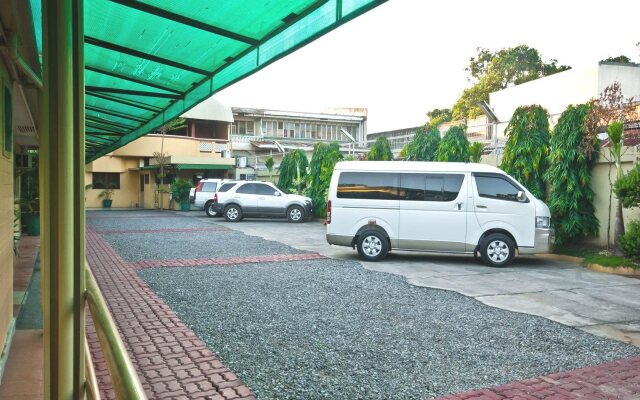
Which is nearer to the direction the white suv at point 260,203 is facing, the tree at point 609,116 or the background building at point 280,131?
the tree

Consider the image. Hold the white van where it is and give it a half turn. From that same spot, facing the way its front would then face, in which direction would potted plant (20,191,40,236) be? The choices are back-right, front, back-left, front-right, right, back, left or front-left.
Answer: front

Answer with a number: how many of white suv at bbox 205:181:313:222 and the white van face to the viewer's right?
2

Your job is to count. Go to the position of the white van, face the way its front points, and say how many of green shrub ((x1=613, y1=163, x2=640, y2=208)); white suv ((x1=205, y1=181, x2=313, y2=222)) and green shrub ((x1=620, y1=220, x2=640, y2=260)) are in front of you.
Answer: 2

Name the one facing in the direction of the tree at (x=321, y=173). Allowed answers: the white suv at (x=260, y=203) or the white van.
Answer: the white suv

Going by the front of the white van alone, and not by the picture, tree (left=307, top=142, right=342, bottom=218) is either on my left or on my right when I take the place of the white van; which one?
on my left

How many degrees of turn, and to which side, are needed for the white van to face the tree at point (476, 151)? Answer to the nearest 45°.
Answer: approximately 90° to its left

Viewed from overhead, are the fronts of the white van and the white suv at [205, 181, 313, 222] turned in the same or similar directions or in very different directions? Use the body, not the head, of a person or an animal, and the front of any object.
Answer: same or similar directions

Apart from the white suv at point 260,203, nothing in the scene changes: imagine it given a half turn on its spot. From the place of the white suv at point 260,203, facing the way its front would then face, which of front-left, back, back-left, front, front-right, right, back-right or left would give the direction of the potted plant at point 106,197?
front-right

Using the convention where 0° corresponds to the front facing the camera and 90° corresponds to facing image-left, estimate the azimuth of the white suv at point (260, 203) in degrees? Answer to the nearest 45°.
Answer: approximately 270°

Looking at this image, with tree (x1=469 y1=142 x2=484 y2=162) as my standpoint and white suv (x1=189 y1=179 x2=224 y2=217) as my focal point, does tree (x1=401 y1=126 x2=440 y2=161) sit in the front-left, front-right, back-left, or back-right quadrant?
front-right

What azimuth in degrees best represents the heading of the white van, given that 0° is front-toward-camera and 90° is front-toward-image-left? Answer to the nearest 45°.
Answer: approximately 270°

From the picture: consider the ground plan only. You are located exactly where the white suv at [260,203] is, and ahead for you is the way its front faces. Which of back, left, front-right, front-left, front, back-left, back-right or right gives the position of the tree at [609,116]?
front-right

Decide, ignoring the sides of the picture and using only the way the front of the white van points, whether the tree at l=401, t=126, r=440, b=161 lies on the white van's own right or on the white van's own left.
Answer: on the white van's own left

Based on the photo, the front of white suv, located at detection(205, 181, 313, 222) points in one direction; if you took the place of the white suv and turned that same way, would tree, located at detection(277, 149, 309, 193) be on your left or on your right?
on your left

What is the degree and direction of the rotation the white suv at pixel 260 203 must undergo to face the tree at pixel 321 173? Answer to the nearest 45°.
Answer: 0° — it already faces it
